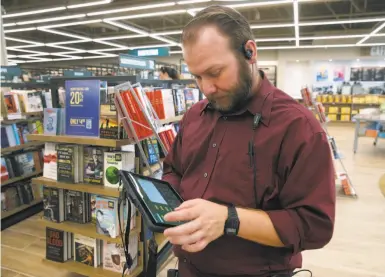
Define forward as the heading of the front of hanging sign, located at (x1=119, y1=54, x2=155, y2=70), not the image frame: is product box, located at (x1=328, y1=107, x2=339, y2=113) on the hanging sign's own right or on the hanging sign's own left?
on the hanging sign's own left

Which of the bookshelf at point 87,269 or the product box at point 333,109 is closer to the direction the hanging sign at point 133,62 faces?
the bookshelf

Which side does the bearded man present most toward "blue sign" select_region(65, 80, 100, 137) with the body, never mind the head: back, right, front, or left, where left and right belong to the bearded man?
right

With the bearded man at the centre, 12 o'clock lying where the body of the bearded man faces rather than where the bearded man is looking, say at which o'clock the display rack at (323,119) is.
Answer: The display rack is roughly at 5 o'clock from the bearded man.

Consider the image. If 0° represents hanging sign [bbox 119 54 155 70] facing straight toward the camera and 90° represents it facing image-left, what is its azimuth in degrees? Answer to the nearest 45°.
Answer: approximately 315°

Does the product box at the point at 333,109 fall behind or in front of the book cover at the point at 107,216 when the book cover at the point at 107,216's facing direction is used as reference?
behind

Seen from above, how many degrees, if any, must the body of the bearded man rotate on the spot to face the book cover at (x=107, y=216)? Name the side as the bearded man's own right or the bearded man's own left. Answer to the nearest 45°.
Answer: approximately 90° to the bearded man's own right

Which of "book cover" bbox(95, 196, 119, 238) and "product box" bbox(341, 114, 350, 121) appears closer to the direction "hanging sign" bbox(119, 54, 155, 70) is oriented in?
the book cover

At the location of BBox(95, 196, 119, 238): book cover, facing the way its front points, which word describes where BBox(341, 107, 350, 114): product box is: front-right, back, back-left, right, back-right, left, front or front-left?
back
